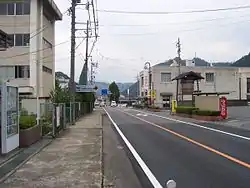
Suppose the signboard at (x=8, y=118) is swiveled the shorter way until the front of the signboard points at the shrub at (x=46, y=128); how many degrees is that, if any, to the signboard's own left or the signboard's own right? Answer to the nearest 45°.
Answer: approximately 135° to the signboard's own left

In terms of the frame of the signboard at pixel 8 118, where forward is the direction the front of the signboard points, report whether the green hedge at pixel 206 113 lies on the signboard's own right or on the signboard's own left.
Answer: on the signboard's own left

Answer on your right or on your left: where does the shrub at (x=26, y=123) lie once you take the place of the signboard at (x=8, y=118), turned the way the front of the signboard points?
on your left

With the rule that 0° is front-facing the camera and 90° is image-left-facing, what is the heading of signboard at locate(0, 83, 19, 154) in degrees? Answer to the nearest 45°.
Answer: approximately 315°
